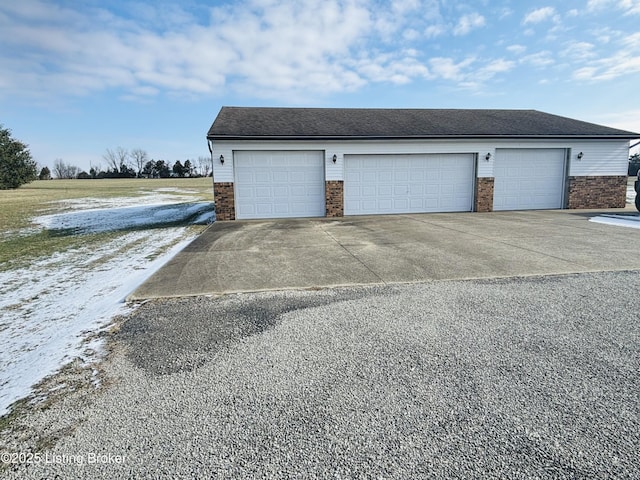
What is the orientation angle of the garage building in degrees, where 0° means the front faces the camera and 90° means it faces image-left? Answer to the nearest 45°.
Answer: approximately 0°

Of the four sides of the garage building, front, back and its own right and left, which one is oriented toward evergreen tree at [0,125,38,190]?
right
